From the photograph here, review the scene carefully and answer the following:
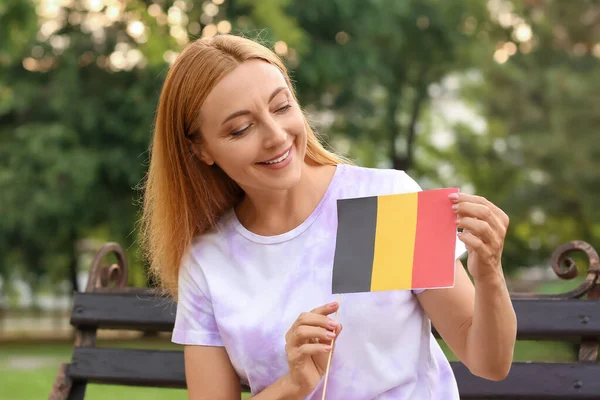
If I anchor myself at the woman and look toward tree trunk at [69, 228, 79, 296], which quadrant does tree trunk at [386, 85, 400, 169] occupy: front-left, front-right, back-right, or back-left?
front-right

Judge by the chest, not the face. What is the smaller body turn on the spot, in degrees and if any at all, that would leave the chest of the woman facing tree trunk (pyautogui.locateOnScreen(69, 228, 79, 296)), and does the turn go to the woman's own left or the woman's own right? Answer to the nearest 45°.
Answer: approximately 180°

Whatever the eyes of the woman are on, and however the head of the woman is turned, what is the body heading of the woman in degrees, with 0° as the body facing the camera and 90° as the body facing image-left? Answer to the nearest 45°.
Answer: approximately 0°

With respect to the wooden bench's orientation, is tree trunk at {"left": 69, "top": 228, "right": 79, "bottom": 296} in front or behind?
behind

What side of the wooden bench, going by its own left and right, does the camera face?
front

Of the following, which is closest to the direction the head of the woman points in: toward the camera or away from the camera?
toward the camera

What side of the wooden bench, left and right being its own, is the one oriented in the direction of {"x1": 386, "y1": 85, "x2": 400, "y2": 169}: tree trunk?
back
